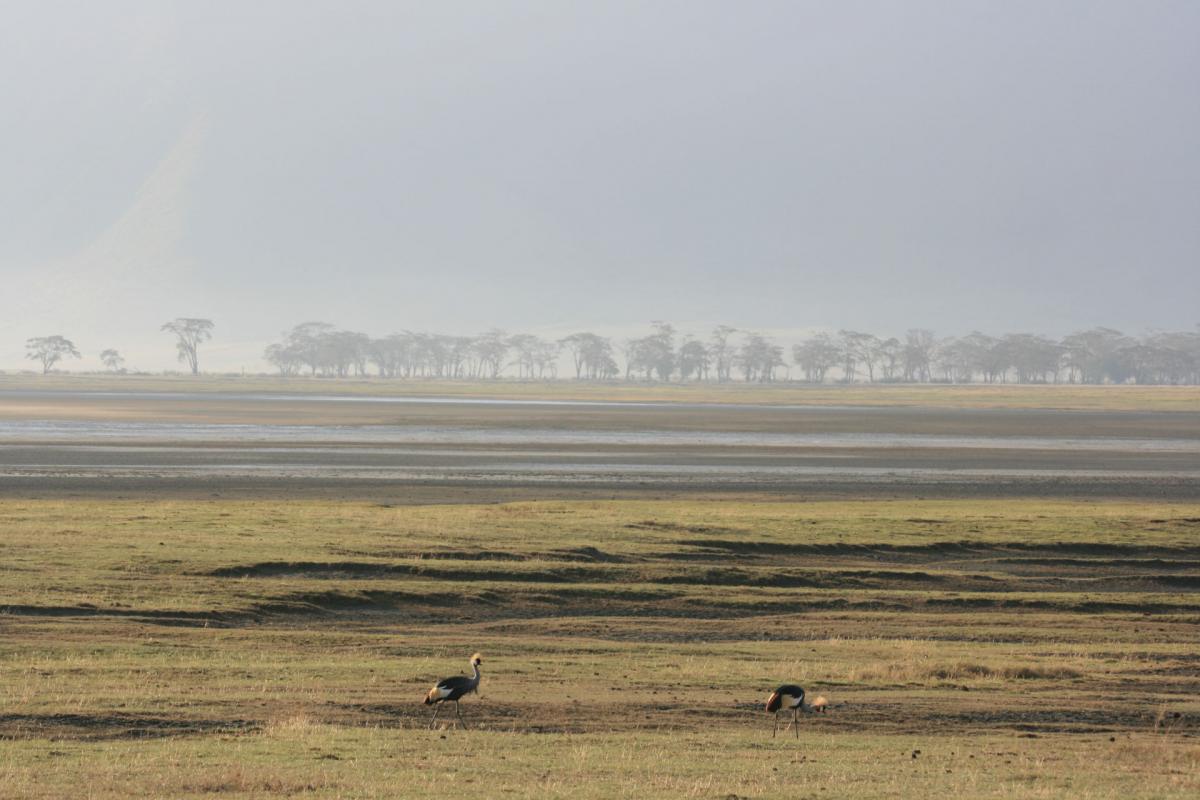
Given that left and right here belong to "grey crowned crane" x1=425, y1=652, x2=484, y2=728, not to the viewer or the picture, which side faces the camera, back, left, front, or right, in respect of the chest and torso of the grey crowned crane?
right
